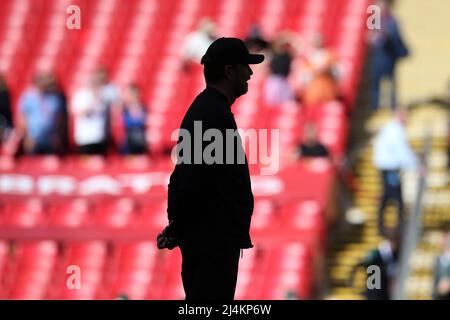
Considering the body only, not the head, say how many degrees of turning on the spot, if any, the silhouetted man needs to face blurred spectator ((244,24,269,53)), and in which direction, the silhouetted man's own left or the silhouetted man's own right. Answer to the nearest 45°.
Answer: approximately 90° to the silhouetted man's own left

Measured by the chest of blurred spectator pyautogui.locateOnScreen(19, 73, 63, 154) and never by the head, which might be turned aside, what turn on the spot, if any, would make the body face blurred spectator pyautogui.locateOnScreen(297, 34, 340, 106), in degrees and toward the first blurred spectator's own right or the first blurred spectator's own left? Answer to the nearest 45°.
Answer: approximately 90° to the first blurred spectator's own left

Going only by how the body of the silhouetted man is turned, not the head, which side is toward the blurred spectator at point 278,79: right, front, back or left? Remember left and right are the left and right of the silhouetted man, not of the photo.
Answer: left

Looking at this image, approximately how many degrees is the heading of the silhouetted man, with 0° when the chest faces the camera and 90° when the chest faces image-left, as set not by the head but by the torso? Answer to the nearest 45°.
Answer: approximately 270°

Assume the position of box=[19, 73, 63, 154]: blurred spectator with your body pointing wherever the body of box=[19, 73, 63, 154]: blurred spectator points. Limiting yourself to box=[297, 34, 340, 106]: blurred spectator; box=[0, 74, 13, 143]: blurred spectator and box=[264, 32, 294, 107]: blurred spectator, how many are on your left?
2

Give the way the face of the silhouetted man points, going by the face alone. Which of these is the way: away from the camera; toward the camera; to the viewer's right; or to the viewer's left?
to the viewer's right

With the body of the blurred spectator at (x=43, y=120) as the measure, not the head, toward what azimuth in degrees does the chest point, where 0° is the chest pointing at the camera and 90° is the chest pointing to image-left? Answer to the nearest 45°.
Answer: approximately 0°
